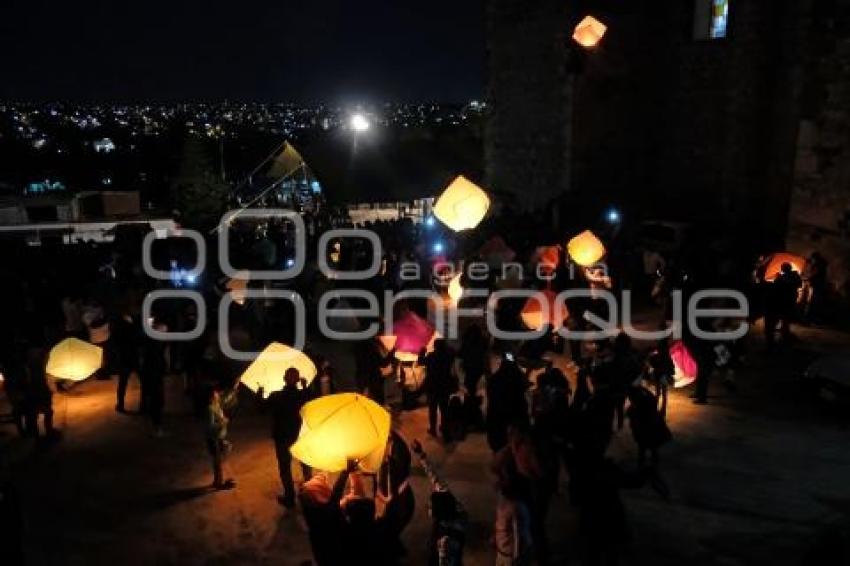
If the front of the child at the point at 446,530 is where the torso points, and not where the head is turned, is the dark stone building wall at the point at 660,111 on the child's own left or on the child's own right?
on the child's own right

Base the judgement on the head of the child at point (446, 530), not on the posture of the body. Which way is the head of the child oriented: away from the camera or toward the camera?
away from the camera

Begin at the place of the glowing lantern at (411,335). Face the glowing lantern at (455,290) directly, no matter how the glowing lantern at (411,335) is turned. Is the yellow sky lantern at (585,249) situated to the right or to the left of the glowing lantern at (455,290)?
right

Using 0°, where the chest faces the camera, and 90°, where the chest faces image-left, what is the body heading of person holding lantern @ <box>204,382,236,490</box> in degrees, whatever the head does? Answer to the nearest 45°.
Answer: approximately 270°

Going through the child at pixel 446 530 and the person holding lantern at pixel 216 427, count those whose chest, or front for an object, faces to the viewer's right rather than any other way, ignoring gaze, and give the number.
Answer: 1

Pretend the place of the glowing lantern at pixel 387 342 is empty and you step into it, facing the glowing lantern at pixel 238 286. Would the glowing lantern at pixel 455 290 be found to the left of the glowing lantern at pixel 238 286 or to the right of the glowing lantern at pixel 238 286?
right
